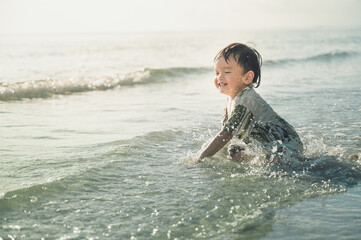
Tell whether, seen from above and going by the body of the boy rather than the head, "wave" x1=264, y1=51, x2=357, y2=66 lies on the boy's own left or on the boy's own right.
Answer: on the boy's own right

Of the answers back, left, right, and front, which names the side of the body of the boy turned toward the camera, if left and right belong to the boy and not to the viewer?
left

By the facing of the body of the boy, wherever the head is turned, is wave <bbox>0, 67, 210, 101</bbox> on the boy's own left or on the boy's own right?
on the boy's own right

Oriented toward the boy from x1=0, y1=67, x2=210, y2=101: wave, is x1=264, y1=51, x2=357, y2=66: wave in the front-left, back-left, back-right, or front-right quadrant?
back-left
